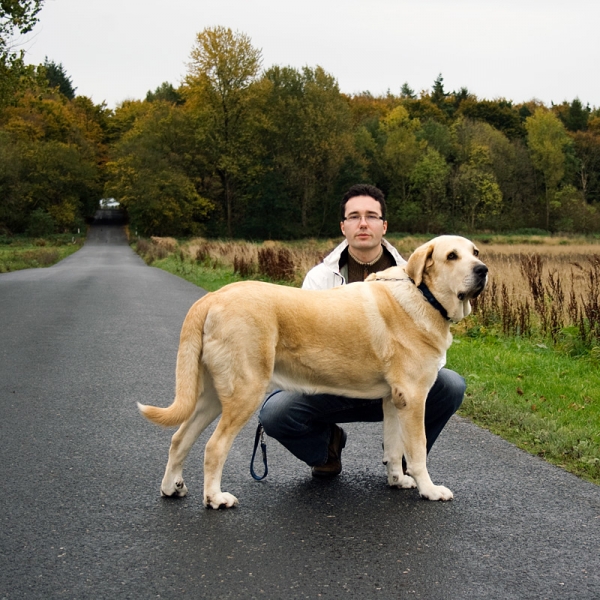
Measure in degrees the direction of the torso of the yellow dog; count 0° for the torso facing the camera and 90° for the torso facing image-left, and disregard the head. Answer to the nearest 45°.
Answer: approximately 270°
